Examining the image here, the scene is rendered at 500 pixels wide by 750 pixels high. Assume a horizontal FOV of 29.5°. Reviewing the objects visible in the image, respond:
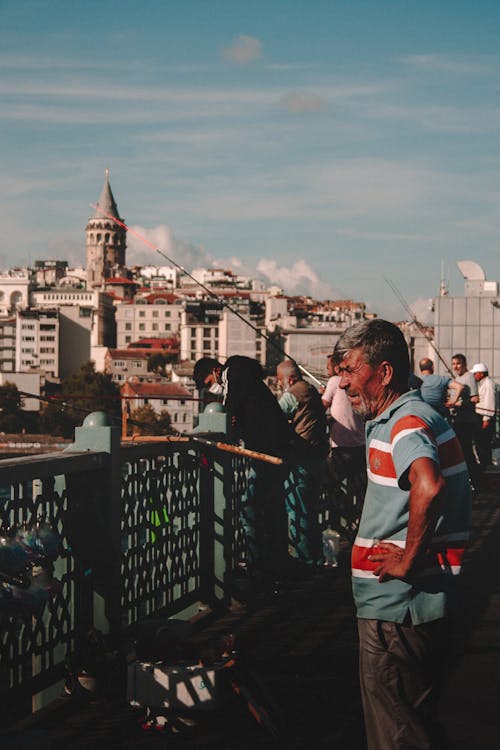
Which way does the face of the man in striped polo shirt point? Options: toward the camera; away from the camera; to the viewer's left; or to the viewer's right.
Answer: to the viewer's left

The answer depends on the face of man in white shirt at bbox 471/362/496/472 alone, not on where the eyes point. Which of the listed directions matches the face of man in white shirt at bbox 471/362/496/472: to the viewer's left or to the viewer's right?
to the viewer's left

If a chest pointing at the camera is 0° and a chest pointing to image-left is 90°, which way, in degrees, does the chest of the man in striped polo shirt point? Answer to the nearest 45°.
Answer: approximately 90°

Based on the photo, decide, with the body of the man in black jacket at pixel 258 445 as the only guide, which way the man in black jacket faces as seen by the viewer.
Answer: to the viewer's left

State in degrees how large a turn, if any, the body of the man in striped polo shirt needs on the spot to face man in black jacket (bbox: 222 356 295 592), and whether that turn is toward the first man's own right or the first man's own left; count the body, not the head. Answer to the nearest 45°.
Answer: approximately 90° to the first man's own right

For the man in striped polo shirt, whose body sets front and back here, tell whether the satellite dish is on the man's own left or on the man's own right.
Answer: on the man's own right

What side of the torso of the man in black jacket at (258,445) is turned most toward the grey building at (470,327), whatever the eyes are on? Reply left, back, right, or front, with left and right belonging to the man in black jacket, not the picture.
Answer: right

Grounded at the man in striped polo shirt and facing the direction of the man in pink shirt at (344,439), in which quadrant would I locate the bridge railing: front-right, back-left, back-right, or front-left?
front-left

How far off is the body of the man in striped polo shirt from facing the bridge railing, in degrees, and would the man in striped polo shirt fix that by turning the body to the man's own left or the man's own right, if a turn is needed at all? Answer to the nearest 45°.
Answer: approximately 45° to the man's own right

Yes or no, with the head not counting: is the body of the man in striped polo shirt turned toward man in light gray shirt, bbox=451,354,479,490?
no

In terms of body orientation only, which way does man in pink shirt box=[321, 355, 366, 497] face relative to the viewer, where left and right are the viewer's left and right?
facing to the left of the viewer

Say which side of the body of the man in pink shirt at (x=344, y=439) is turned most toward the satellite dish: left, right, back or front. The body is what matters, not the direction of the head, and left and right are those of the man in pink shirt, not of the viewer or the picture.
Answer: right
